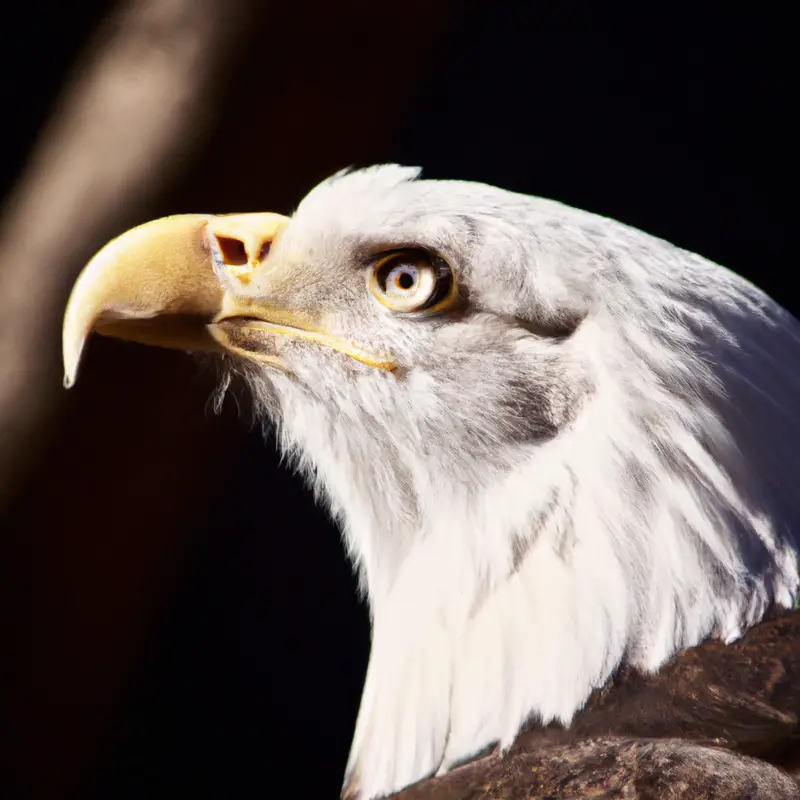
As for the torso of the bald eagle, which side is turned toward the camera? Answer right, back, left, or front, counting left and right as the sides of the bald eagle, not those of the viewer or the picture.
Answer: left

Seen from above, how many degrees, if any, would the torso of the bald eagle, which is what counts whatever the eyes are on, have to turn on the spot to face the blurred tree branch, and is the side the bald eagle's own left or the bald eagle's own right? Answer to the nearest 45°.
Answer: approximately 45° to the bald eagle's own right
